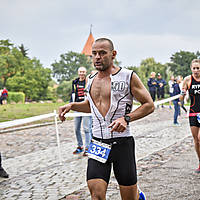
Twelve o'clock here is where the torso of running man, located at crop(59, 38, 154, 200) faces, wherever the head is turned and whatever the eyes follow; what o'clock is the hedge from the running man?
The hedge is roughly at 4 o'clock from the running man.

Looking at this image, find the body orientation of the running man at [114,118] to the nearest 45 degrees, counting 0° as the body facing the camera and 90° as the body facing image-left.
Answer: approximately 45°
